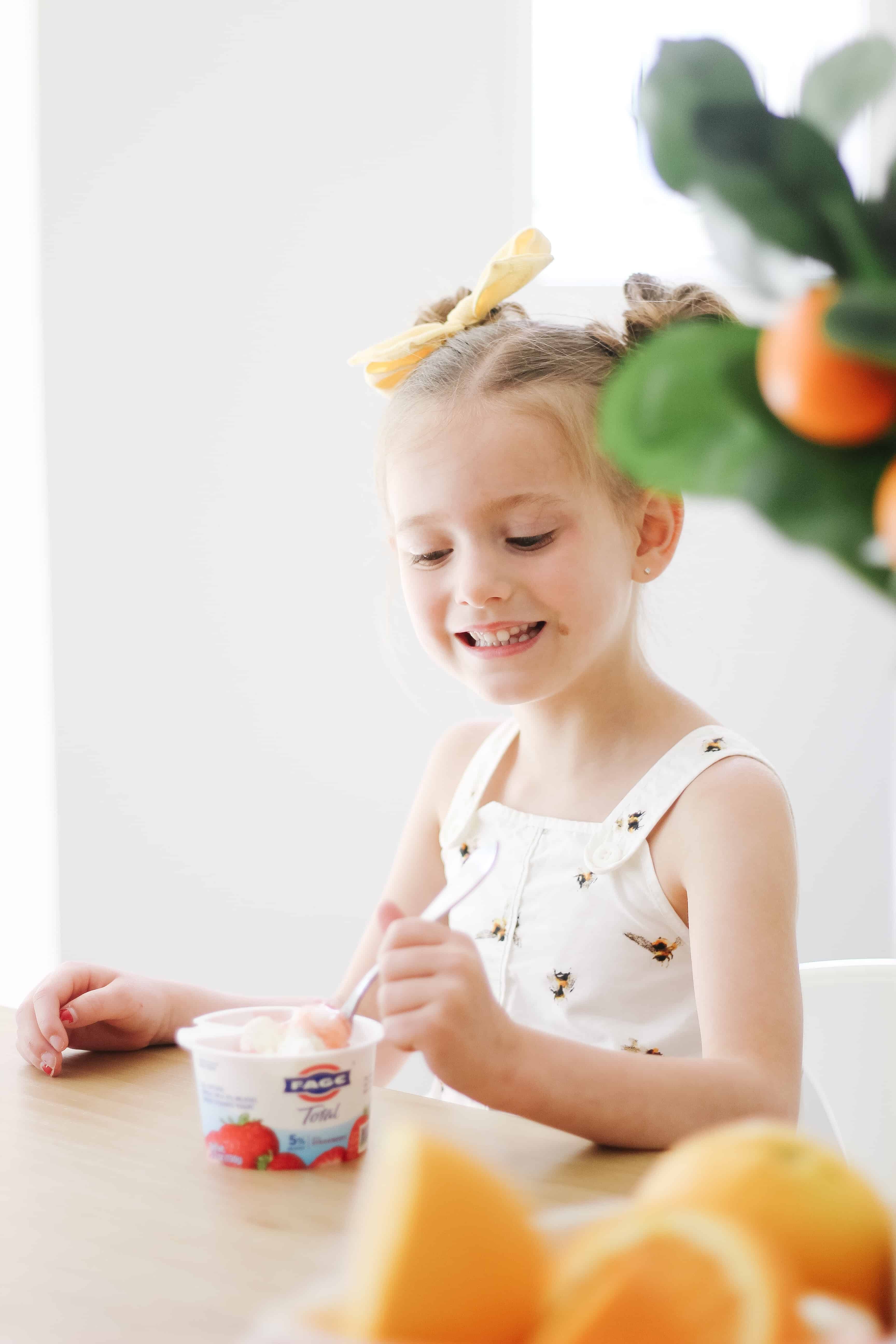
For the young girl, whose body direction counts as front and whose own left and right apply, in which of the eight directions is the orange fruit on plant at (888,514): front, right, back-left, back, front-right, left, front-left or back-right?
front-left

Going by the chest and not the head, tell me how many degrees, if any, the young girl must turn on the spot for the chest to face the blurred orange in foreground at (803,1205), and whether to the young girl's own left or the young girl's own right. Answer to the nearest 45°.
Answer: approximately 45° to the young girl's own left

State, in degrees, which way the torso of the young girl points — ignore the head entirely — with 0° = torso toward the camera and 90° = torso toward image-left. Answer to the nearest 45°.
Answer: approximately 45°

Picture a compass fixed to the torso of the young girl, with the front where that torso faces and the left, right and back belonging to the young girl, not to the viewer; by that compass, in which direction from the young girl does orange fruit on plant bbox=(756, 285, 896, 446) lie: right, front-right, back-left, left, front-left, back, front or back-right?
front-left
